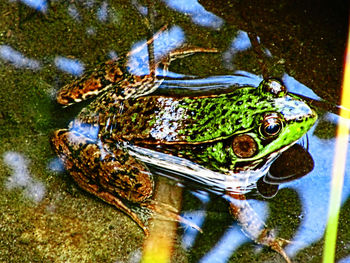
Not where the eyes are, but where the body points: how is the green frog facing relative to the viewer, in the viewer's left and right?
facing to the right of the viewer
